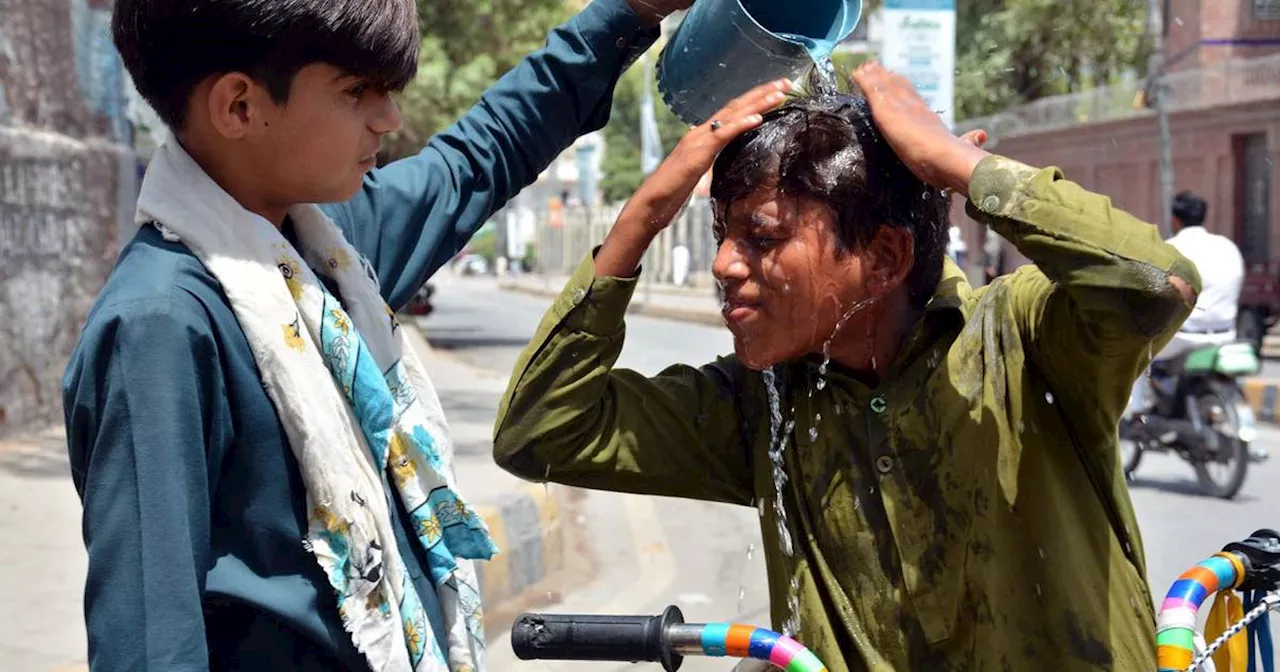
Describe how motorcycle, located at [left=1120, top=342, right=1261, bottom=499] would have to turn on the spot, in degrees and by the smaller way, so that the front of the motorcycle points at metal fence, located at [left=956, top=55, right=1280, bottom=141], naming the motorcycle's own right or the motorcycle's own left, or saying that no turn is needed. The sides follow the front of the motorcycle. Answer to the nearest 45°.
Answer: approximately 45° to the motorcycle's own right

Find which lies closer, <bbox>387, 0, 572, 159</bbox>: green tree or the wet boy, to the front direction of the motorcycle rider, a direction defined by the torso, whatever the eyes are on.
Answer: the green tree

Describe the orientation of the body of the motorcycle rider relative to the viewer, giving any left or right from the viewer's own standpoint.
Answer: facing away from the viewer and to the left of the viewer

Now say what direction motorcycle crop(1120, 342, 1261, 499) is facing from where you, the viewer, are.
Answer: facing away from the viewer and to the left of the viewer

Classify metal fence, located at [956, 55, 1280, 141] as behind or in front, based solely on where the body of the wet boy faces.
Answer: behind

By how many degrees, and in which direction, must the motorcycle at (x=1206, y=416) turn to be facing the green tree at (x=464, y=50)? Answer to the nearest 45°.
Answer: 0° — it already faces it
